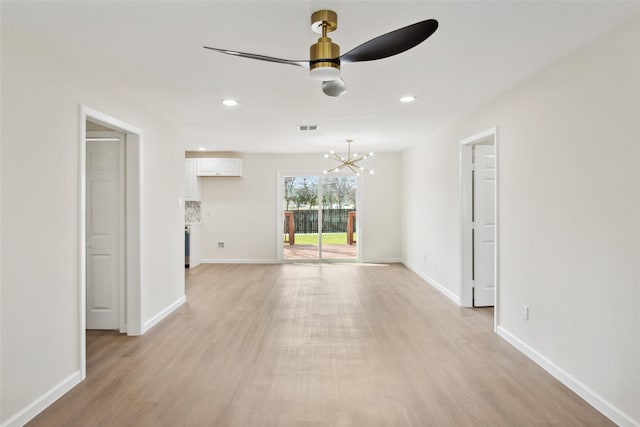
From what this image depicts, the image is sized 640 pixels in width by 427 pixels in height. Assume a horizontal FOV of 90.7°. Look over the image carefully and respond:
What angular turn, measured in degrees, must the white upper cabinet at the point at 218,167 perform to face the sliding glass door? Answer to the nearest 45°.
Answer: approximately 90° to its left

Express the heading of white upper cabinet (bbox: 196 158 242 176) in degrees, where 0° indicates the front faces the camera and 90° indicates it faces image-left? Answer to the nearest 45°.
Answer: approximately 0°

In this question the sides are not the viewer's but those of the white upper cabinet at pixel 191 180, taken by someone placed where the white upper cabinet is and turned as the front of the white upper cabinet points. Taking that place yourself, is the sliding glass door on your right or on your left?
on your left

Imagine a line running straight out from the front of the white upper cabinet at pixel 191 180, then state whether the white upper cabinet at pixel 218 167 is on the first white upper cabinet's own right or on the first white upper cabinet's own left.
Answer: on the first white upper cabinet's own left

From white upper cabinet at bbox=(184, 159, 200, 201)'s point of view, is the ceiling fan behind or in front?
in front

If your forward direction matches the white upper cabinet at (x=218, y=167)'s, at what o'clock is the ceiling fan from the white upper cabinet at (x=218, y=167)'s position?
The ceiling fan is roughly at 12 o'clock from the white upper cabinet.

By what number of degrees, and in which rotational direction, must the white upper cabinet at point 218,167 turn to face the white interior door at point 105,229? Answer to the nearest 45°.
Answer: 0° — it already faces it

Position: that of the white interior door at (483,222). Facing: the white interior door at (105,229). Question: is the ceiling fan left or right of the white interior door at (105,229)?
left

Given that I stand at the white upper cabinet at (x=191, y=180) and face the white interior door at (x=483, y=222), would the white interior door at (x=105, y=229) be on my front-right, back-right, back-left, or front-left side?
front-right
